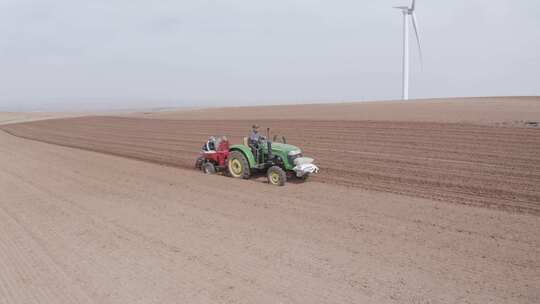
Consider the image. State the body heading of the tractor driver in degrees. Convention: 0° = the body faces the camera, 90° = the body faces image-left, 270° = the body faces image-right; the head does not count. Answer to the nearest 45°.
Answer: approximately 315°

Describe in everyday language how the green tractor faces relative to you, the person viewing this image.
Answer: facing the viewer and to the right of the viewer
